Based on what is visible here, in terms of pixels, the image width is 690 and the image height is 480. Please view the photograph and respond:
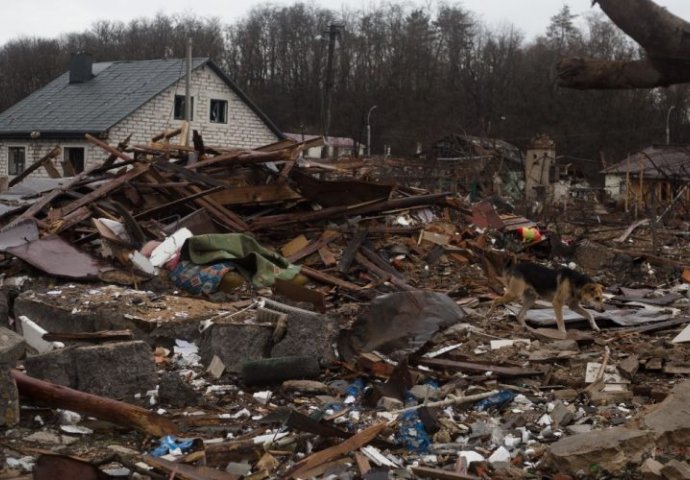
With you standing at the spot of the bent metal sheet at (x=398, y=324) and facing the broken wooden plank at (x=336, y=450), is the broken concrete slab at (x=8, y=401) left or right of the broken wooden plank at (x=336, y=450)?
right

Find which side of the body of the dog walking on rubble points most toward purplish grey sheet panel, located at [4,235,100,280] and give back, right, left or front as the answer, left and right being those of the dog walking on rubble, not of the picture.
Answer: back

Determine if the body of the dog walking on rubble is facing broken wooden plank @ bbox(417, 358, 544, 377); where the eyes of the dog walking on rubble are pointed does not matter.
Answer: no

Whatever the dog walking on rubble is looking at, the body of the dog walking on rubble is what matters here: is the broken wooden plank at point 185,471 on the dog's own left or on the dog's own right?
on the dog's own right

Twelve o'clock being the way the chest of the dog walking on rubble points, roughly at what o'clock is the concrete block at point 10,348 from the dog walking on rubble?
The concrete block is roughly at 4 o'clock from the dog walking on rubble.

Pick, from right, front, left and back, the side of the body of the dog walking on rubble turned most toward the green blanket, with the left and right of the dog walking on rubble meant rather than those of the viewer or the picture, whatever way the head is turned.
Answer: back

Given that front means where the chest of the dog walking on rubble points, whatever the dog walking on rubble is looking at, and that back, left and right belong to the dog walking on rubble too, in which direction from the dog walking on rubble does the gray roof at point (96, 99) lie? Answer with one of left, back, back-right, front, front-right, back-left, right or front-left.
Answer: back-left

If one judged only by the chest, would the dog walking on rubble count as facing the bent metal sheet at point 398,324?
no

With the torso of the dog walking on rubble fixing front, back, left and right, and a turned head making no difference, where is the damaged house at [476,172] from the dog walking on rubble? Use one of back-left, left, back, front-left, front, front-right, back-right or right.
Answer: left

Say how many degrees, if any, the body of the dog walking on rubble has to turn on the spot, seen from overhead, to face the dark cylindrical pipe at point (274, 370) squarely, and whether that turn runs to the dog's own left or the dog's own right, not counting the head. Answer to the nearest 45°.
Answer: approximately 135° to the dog's own right

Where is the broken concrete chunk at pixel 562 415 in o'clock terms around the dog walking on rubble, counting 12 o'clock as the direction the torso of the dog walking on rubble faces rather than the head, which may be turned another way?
The broken concrete chunk is roughly at 3 o'clock from the dog walking on rubble.

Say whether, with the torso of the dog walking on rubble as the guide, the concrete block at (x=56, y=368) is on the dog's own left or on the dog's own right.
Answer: on the dog's own right

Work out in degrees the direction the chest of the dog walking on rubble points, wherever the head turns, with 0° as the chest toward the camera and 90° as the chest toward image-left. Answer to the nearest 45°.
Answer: approximately 270°

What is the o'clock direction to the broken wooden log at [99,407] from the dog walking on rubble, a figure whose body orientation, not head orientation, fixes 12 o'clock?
The broken wooden log is roughly at 4 o'clock from the dog walking on rubble.

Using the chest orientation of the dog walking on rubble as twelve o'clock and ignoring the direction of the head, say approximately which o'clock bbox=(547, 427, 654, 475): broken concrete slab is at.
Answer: The broken concrete slab is roughly at 3 o'clock from the dog walking on rubble.

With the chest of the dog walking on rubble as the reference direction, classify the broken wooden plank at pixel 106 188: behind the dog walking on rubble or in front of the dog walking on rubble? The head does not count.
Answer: behind

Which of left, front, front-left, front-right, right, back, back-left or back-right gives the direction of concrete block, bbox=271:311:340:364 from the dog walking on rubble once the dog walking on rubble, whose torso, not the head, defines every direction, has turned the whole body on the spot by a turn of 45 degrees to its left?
back

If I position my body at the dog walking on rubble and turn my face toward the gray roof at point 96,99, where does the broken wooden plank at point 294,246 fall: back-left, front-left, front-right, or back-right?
front-left

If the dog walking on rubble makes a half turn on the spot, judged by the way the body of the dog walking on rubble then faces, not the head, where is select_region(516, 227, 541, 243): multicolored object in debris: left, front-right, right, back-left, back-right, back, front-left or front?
right

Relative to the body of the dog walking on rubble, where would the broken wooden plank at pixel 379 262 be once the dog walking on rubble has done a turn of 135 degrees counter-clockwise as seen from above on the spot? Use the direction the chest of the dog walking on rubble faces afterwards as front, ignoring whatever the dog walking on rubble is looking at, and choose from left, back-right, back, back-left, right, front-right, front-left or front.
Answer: front
